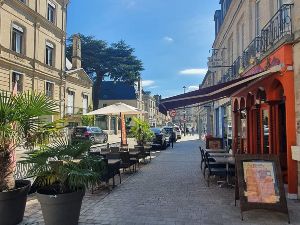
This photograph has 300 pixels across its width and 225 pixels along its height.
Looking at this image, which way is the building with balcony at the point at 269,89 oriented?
to the viewer's left

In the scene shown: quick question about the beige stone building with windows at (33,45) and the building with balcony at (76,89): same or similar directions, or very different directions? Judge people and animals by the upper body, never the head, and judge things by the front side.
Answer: same or similar directions

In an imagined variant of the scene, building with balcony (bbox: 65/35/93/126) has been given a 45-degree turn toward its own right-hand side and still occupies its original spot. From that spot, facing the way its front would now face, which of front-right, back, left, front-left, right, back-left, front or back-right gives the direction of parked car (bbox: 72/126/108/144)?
front

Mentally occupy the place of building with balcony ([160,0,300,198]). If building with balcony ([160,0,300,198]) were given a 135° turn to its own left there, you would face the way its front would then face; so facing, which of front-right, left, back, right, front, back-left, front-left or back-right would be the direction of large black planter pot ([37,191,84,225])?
right

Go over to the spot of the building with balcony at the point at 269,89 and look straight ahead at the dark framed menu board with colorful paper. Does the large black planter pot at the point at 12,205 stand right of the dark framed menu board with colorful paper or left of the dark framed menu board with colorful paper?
right

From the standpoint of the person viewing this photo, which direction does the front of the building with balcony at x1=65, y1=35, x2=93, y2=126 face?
facing the viewer and to the right of the viewer

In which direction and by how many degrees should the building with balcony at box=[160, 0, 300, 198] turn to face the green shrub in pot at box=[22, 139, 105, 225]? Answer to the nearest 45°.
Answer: approximately 45° to its left

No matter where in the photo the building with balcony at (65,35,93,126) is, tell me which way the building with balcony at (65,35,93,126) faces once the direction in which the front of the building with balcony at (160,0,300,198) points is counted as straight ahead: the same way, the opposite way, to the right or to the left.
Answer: the opposite way

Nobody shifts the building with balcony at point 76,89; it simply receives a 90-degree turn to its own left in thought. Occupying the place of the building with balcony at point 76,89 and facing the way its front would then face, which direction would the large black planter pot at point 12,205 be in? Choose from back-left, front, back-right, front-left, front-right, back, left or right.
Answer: back-right

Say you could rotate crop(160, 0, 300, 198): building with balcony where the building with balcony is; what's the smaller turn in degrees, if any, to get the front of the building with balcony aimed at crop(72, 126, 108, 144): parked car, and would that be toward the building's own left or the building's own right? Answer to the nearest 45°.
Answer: approximately 45° to the building's own right
